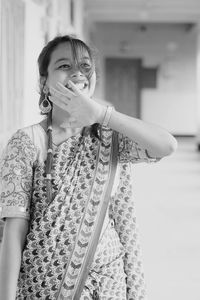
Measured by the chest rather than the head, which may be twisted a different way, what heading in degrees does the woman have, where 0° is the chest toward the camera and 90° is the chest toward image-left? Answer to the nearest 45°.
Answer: approximately 0°
